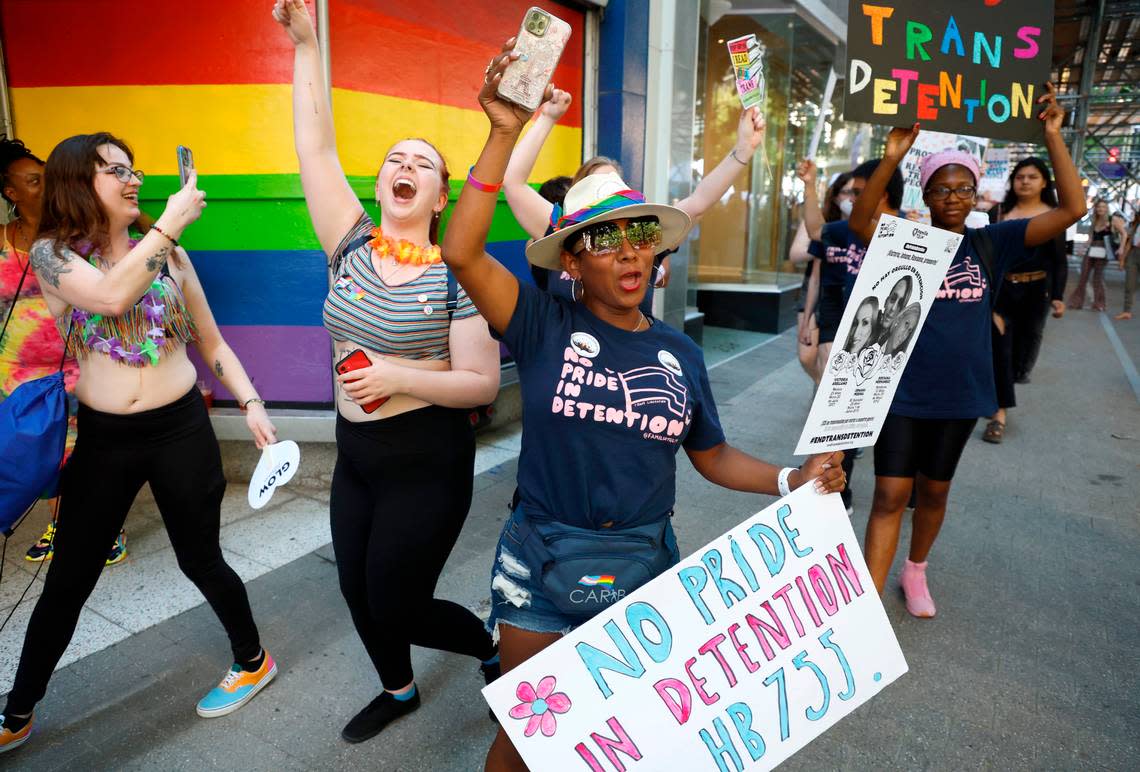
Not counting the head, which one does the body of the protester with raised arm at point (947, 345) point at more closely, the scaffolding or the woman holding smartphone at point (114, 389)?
the woman holding smartphone

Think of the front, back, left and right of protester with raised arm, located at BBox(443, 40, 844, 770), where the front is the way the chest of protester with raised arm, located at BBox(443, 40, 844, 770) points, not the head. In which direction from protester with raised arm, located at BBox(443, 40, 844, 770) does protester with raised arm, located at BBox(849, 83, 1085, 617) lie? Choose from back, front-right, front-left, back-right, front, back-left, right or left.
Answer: left

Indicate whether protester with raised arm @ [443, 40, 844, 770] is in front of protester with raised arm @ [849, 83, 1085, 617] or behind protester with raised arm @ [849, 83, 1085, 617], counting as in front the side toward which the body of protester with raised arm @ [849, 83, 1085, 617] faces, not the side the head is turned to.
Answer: in front

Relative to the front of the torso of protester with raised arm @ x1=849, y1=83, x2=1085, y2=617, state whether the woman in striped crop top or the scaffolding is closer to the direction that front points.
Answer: the woman in striped crop top

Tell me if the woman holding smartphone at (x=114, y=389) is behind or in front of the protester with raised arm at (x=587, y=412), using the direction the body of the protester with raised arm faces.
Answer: behind

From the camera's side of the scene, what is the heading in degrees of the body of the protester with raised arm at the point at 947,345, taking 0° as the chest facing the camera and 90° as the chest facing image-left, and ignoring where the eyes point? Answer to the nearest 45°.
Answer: approximately 0°

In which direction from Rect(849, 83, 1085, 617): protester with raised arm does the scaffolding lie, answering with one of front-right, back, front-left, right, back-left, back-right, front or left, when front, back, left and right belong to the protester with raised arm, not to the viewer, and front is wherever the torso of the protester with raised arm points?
back

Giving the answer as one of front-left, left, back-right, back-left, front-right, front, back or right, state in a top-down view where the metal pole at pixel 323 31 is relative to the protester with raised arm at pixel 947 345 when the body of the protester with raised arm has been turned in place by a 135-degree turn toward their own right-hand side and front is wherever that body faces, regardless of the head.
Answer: front-left

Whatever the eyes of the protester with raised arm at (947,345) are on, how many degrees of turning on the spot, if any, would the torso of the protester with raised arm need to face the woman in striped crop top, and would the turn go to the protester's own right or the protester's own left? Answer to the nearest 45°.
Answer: approximately 45° to the protester's own right

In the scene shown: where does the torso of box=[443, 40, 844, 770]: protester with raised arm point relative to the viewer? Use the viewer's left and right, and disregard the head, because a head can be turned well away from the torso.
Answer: facing the viewer and to the right of the viewer

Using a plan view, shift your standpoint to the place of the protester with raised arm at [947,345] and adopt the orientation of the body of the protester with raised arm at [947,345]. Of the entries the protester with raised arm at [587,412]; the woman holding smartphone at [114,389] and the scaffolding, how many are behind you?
1

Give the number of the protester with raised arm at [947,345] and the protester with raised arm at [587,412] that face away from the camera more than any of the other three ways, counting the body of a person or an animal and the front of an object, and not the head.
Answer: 0

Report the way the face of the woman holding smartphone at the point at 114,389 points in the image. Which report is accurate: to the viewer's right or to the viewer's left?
to the viewer's right
